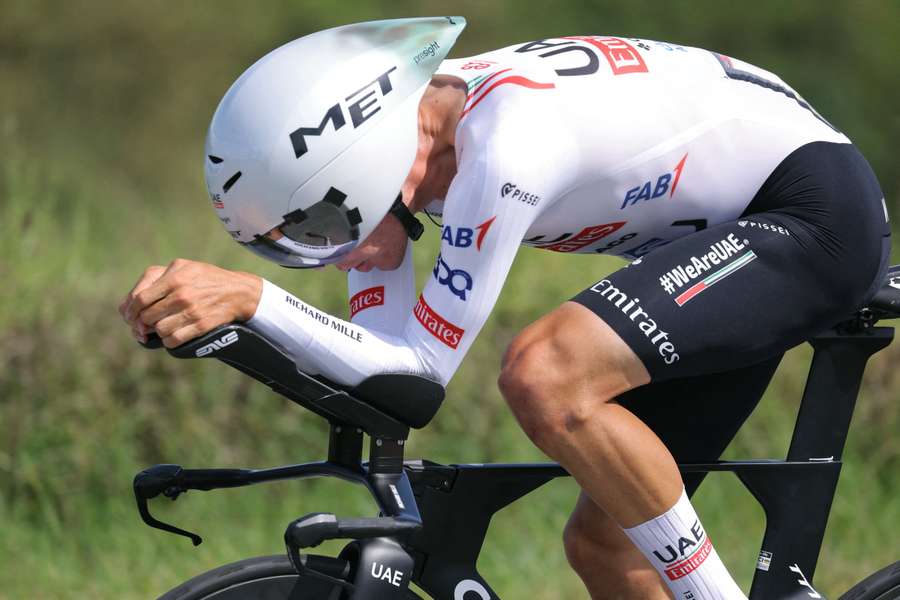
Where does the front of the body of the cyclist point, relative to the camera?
to the viewer's left

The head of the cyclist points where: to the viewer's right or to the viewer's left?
to the viewer's left
